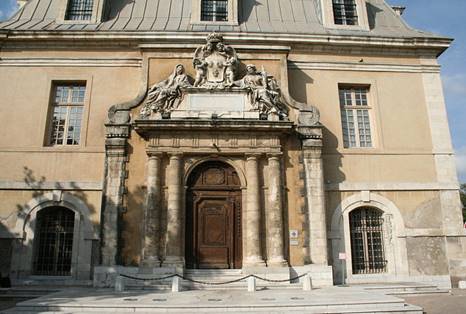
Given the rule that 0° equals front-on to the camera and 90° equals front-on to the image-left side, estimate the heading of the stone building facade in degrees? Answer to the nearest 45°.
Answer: approximately 0°

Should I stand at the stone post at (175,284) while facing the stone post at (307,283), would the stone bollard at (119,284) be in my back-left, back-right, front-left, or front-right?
back-left
